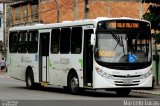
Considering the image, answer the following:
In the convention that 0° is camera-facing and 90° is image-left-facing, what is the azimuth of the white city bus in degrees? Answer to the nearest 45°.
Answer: approximately 315°

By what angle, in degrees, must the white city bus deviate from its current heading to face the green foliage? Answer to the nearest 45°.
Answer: approximately 90° to its left
